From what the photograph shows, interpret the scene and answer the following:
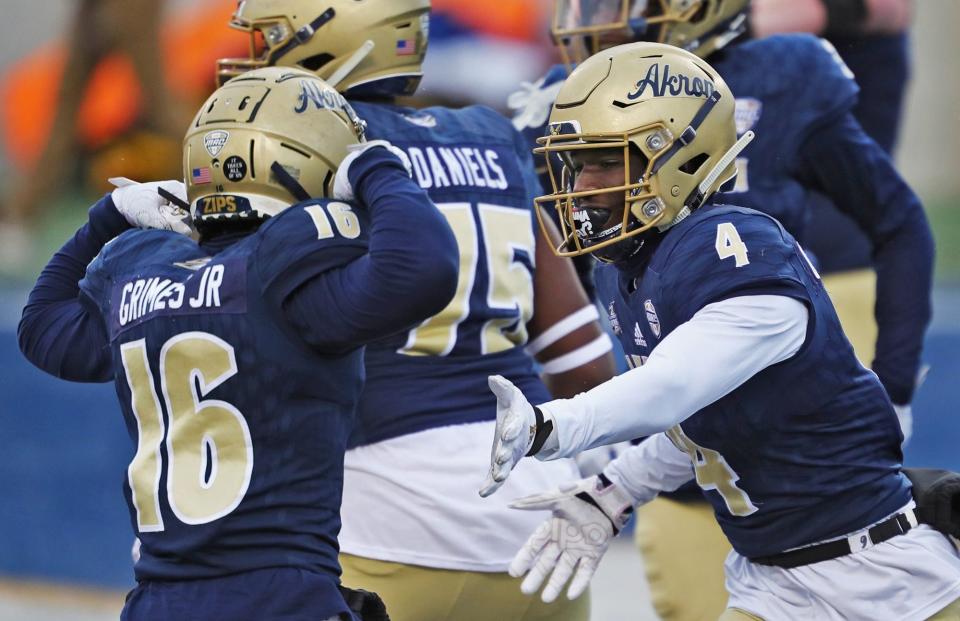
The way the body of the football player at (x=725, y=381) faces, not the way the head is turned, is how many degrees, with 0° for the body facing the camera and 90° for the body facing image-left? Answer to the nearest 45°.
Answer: approximately 45°

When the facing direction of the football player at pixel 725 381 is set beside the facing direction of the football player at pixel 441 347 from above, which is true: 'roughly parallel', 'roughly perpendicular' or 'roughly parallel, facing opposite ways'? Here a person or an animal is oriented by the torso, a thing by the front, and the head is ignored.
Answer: roughly perpendicular

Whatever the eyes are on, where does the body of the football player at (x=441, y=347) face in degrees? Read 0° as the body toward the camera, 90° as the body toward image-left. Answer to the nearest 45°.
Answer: approximately 135°

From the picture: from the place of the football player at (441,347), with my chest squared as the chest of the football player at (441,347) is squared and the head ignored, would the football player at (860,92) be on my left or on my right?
on my right

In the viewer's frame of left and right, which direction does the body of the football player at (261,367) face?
facing away from the viewer and to the right of the viewer

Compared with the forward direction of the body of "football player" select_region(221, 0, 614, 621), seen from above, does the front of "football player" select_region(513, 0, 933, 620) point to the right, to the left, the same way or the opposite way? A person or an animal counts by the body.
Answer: to the left

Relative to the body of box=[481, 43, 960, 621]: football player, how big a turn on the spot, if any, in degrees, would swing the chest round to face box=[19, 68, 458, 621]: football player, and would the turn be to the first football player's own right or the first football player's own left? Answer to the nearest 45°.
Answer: approximately 45° to the first football player's own right

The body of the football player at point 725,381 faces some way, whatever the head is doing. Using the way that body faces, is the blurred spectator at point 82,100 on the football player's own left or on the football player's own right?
on the football player's own right

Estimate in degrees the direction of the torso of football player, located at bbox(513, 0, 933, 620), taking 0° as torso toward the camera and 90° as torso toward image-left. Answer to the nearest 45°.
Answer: approximately 45°

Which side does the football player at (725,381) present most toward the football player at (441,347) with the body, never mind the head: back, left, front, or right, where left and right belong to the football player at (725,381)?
right
